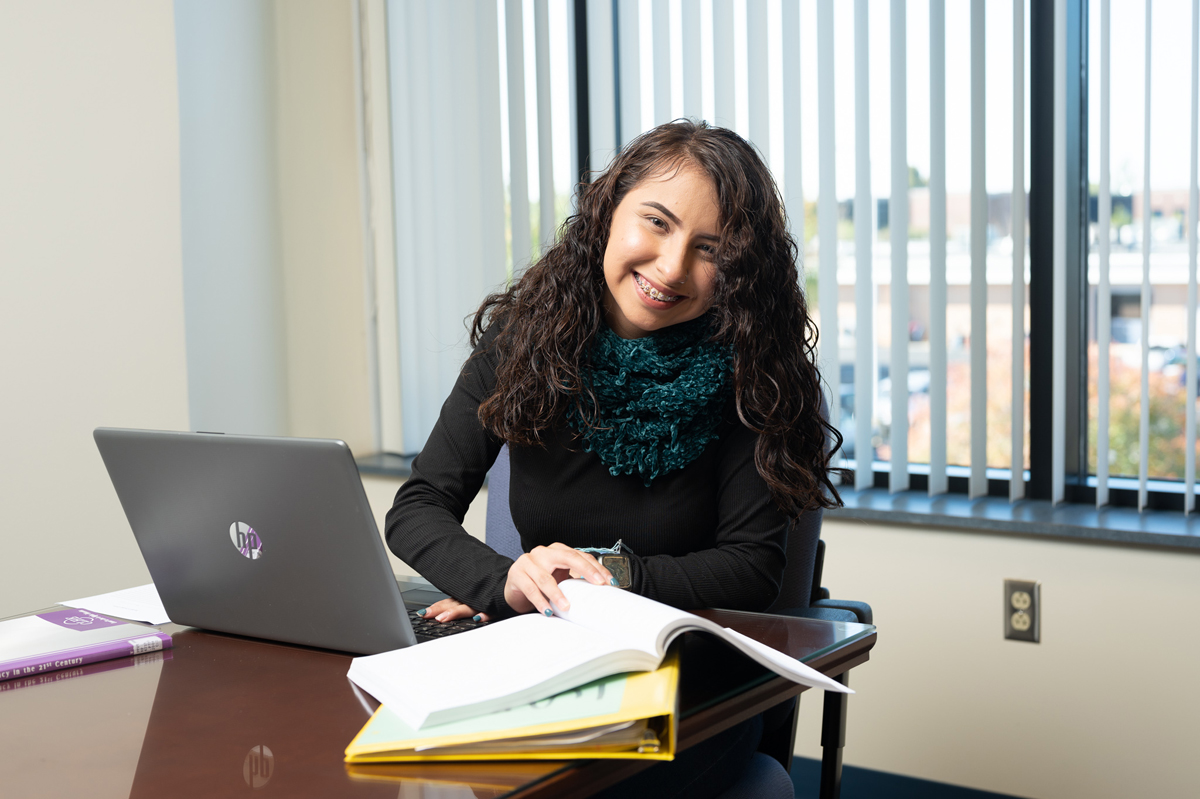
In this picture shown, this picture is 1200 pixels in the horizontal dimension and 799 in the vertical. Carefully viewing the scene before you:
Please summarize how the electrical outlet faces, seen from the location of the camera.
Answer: facing the viewer

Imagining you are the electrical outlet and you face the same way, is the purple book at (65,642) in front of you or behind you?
in front

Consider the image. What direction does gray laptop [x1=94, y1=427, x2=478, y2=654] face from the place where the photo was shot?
facing away from the viewer and to the right of the viewer

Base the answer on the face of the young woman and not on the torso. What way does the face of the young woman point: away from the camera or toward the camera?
toward the camera

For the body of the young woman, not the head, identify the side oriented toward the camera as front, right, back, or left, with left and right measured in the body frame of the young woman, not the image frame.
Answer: front

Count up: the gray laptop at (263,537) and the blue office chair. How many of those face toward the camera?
1

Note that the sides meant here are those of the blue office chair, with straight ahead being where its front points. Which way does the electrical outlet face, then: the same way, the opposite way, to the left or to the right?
the same way

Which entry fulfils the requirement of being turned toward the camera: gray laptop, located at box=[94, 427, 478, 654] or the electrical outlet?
the electrical outlet

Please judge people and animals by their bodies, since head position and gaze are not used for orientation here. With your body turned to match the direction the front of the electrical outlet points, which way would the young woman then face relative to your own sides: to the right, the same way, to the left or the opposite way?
the same way

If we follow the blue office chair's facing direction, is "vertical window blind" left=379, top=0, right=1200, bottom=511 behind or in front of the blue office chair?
behind

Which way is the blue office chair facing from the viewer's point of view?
toward the camera

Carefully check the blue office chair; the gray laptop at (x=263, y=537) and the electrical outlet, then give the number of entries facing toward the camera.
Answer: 2
